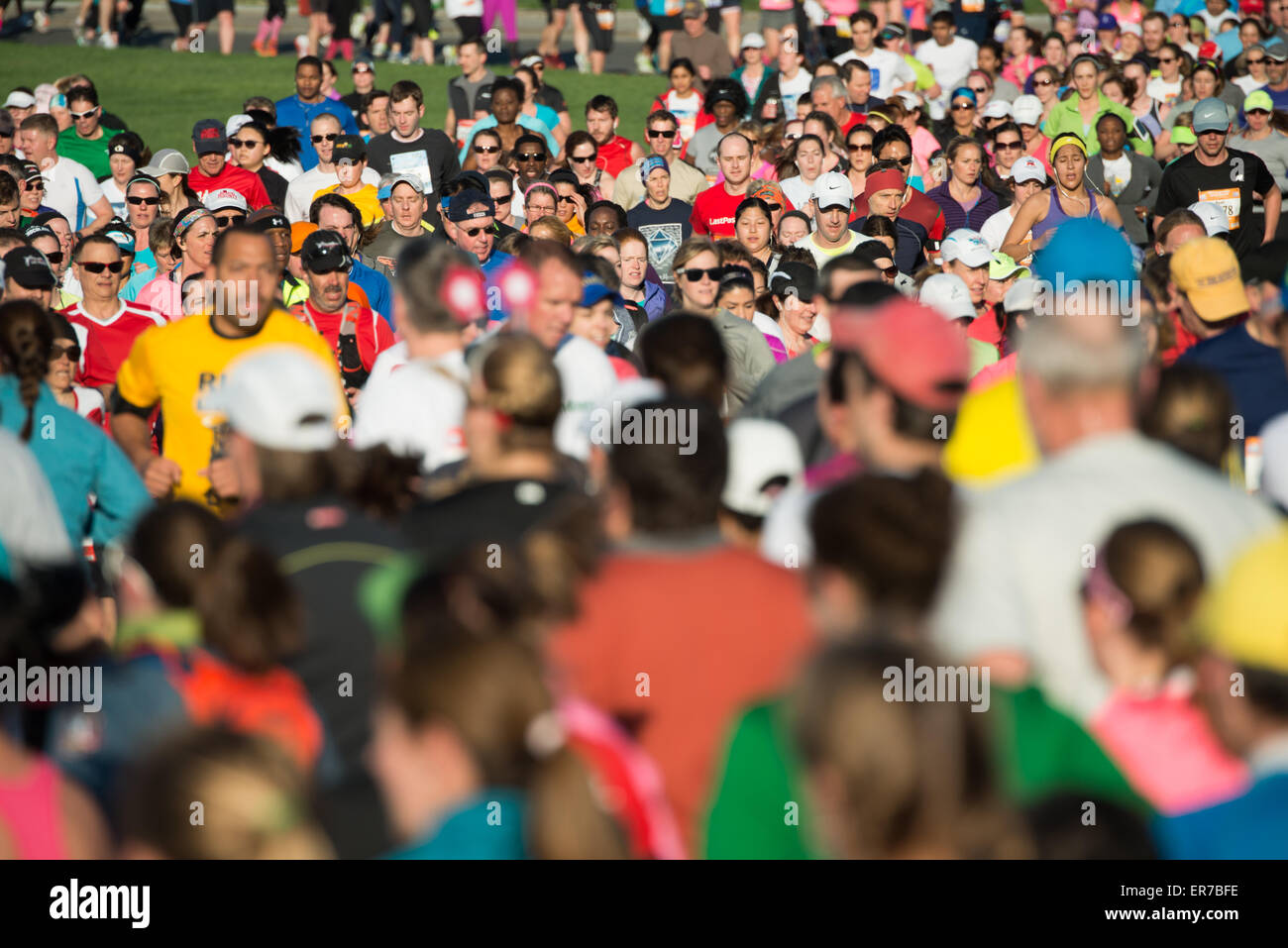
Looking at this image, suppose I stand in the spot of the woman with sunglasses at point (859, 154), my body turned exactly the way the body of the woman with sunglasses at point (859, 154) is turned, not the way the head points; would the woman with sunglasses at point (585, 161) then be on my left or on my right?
on my right

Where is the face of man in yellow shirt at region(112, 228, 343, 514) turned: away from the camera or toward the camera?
toward the camera

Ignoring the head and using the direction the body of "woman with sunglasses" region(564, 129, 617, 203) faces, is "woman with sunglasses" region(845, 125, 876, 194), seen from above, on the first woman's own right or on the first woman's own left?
on the first woman's own left

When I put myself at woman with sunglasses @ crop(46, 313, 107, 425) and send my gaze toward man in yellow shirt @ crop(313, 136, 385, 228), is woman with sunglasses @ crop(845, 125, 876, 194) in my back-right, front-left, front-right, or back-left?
front-right

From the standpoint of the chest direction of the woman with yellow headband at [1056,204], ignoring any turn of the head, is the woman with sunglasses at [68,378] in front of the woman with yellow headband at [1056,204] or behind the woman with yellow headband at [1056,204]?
in front

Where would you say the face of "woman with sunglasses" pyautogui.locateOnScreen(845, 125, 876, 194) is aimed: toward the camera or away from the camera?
toward the camera

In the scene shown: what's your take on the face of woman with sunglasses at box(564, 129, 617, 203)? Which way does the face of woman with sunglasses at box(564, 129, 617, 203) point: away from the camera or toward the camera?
toward the camera

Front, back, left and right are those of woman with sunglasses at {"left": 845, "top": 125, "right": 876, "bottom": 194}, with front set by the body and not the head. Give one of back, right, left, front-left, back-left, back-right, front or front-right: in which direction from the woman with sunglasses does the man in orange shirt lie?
front

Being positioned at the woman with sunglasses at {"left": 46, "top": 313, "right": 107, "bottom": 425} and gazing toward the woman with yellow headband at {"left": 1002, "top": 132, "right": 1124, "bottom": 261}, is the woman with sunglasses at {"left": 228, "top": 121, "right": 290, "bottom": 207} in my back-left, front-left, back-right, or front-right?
front-left

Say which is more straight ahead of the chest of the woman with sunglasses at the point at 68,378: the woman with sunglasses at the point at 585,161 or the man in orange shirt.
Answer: the man in orange shirt

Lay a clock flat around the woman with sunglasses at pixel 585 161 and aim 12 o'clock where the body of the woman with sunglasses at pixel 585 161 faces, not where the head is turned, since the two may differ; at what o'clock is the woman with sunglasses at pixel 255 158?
the woman with sunglasses at pixel 255 158 is roughly at 3 o'clock from the woman with sunglasses at pixel 585 161.

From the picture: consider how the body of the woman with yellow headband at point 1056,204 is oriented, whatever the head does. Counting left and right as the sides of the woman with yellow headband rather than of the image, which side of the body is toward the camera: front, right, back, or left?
front

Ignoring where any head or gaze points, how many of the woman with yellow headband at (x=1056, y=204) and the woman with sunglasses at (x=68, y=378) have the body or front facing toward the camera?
2

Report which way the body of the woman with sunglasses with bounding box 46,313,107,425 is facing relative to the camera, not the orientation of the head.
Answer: toward the camera

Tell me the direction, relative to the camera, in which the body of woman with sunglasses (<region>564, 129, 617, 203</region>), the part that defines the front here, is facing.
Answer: toward the camera

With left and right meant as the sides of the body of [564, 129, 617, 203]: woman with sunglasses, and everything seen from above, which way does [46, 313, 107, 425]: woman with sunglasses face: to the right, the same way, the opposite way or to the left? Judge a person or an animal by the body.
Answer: the same way

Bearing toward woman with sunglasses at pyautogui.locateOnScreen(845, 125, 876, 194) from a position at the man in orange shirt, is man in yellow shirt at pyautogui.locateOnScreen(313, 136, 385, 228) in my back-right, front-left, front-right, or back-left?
front-left

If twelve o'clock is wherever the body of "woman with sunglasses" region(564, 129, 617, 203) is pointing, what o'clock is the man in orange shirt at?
The man in orange shirt is roughly at 12 o'clock from the woman with sunglasses.
